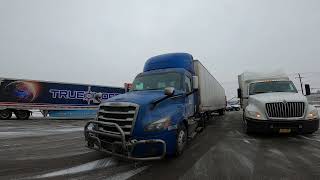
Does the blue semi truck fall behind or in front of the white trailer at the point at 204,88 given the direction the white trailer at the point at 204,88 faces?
in front

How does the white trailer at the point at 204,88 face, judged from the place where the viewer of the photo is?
facing the viewer and to the left of the viewer

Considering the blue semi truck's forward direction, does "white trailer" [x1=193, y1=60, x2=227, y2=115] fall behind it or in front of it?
behind

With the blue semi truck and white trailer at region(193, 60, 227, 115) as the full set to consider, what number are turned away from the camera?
0

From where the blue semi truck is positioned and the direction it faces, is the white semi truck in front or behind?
behind

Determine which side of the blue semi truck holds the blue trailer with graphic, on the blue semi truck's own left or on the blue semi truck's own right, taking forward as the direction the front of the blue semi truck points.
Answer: on the blue semi truck's own right

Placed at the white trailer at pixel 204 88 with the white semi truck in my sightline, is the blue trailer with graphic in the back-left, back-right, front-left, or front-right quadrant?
back-right

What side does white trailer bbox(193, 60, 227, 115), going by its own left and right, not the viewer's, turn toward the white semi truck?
left
